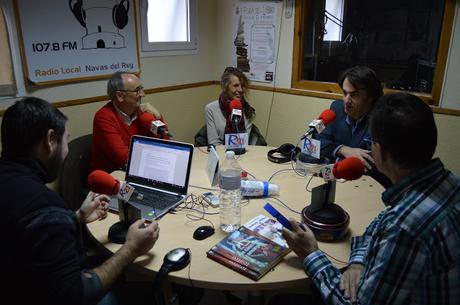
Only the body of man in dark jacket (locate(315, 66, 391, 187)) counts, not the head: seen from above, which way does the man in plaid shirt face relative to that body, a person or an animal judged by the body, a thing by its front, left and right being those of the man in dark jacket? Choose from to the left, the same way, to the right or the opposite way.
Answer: to the right

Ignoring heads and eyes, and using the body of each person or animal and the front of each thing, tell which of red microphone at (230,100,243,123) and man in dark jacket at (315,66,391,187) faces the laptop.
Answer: the man in dark jacket

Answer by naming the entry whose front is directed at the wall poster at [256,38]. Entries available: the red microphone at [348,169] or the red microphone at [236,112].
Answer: the red microphone at [236,112]

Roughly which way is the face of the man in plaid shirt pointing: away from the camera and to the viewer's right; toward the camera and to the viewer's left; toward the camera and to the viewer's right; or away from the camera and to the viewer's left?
away from the camera and to the viewer's left

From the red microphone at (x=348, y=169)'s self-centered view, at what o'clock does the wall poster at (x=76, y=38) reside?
The wall poster is roughly at 7 o'clock from the red microphone.

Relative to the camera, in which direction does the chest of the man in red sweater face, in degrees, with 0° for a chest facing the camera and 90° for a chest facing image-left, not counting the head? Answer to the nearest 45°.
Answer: approximately 315°

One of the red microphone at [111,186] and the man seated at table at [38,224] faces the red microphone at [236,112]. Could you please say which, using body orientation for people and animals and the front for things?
the man seated at table

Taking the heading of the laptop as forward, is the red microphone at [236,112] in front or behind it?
behind

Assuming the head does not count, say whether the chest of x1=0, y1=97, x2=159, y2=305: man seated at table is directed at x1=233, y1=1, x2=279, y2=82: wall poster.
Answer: yes

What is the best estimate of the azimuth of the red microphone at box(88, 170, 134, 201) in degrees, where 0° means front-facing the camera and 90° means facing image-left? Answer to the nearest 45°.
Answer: approximately 90°

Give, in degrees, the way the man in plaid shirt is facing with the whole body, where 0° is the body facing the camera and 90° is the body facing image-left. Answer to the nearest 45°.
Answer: approximately 135°

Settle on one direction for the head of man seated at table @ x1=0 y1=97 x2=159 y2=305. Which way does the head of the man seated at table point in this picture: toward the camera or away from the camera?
away from the camera

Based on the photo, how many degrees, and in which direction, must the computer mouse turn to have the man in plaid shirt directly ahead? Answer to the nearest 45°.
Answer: approximately 90° to its right

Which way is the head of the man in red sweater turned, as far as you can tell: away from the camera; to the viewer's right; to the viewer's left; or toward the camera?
to the viewer's right
